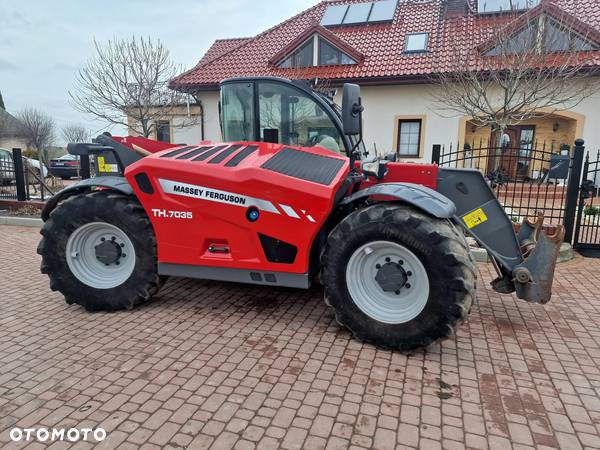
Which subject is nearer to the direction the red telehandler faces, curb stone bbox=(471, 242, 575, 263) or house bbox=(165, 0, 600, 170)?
the curb stone

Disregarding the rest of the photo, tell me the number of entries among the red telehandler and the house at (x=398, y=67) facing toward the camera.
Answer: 1

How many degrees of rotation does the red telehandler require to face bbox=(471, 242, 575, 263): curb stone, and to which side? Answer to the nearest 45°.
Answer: approximately 45° to its left

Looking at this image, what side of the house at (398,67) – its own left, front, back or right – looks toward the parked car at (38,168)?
right

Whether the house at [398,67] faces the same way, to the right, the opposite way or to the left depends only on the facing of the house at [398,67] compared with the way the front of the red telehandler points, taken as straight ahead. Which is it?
to the right

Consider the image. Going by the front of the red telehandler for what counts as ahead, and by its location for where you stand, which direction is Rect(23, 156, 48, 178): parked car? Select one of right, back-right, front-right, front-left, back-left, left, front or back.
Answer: back-left

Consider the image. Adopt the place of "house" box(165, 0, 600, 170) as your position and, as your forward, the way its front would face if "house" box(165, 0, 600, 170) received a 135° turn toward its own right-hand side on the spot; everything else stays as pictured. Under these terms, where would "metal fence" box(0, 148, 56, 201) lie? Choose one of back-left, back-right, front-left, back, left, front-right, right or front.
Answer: left

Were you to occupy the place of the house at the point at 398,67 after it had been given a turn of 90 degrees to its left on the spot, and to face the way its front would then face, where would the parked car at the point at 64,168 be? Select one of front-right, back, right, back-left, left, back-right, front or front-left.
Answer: back

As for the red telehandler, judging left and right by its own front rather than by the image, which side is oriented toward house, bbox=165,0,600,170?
left

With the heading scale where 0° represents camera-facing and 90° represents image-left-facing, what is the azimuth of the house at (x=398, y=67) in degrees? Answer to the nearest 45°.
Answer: approximately 0°

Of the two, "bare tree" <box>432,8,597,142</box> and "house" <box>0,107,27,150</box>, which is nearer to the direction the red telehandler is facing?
the bare tree

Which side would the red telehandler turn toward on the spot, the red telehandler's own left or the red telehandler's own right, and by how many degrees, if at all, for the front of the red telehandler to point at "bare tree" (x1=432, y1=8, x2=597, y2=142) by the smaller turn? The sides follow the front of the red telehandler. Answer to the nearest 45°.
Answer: approximately 45° to the red telehandler's own left

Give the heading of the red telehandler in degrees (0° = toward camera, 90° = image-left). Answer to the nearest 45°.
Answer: approximately 270°

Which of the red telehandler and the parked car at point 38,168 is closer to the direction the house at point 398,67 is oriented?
the red telehandler
